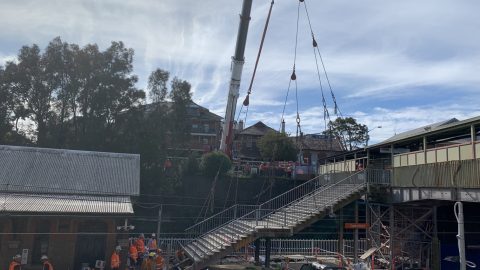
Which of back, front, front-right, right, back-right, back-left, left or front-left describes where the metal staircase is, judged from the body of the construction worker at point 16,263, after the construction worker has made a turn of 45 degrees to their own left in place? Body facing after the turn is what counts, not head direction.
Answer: front-right

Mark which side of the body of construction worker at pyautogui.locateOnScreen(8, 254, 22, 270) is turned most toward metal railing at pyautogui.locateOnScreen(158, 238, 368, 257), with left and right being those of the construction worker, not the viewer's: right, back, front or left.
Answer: front

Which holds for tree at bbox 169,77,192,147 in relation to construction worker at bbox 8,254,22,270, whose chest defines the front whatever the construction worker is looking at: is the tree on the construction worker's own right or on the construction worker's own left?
on the construction worker's own left

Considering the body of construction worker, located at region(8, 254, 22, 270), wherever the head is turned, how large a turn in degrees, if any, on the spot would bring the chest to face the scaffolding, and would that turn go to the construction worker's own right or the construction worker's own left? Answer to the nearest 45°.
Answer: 0° — they already face it

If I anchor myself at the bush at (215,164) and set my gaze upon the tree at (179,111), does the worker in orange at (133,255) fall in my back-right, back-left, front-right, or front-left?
back-left

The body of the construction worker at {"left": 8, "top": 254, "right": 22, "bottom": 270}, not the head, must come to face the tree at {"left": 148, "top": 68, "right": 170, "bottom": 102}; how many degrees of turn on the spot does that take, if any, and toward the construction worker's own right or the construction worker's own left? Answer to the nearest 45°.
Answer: approximately 45° to the construction worker's own left

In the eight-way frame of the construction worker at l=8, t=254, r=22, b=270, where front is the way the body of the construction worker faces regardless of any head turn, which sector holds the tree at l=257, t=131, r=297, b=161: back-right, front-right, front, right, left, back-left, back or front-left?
front-left
